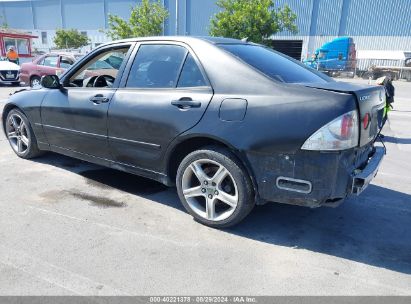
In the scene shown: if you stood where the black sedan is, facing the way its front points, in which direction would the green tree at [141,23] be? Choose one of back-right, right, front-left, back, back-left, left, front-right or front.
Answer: front-right

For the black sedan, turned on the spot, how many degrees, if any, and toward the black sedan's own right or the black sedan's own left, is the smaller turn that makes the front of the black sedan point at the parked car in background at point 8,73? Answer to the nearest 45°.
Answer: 0° — it already faces it

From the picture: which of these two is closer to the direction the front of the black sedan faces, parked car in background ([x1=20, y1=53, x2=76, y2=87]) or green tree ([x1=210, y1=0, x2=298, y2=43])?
the parked car in background

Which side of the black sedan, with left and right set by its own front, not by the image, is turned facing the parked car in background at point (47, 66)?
front

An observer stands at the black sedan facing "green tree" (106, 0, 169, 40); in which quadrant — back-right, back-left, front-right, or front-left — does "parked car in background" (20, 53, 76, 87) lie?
front-left

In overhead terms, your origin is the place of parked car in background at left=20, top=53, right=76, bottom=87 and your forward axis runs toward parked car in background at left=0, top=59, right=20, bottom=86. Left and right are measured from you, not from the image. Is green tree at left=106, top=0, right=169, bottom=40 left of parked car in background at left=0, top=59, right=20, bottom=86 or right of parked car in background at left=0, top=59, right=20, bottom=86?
right

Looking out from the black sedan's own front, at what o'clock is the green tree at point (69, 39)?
The green tree is roughly at 1 o'clock from the black sedan.

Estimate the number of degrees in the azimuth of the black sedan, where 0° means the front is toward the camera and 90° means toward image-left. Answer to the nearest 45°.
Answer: approximately 135°
